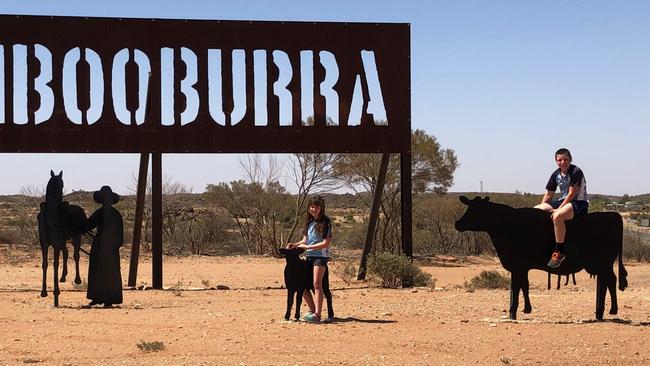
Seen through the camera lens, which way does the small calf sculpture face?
facing the viewer and to the left of the viewer

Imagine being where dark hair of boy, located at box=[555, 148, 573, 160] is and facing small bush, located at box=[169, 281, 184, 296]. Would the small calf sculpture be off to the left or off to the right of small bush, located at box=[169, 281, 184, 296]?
left

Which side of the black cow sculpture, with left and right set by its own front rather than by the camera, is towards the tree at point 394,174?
right

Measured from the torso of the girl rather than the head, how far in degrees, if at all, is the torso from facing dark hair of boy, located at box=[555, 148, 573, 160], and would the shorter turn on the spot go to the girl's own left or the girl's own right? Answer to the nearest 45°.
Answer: approximately 135° to the girl's own left

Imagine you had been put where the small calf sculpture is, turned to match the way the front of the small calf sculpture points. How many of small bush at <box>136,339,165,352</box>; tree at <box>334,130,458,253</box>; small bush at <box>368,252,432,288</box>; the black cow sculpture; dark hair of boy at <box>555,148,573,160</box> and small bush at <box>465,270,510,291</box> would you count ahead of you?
1

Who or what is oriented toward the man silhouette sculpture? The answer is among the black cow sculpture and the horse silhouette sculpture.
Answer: the black cow sculpture

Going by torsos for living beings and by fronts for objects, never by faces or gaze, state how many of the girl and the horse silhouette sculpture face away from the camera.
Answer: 0

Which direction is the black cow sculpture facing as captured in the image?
to the viewer's left

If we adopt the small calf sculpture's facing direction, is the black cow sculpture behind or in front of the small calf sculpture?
behind

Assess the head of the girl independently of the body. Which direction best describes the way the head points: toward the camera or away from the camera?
toward the camera

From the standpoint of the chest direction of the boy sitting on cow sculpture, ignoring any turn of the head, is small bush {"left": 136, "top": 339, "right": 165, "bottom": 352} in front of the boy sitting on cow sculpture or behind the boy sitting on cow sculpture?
in front
